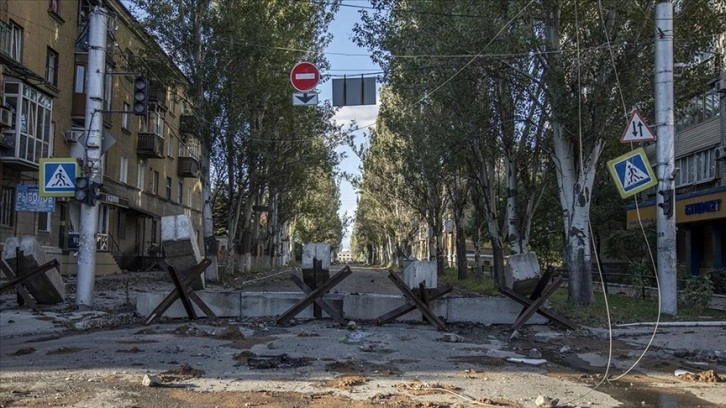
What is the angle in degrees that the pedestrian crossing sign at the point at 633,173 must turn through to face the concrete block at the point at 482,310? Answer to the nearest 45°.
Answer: approximately 90° to its right

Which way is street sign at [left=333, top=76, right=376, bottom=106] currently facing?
away from the camera

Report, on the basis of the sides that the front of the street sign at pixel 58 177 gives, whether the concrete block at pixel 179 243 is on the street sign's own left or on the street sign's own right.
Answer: on the street sign's own left

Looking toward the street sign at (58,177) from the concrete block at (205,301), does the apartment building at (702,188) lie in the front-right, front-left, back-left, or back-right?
back-right

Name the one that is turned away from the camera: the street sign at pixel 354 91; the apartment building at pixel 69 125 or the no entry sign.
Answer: the street sign

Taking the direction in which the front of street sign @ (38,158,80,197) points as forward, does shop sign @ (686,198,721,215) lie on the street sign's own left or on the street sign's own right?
on the street sign's own left

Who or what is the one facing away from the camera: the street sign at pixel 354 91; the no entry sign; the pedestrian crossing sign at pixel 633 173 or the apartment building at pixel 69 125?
the street sign

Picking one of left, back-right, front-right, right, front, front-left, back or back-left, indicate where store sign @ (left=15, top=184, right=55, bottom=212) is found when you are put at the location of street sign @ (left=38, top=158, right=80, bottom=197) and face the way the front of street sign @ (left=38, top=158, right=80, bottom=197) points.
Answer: back

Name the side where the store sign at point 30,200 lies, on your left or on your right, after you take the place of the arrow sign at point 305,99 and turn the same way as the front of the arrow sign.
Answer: on your right

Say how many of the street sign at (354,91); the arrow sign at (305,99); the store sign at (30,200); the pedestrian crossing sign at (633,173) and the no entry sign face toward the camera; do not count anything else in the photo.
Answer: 4

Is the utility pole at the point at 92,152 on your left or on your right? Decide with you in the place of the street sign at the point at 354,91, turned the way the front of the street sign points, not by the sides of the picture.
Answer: on your left
